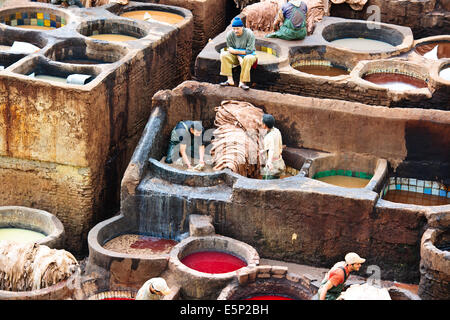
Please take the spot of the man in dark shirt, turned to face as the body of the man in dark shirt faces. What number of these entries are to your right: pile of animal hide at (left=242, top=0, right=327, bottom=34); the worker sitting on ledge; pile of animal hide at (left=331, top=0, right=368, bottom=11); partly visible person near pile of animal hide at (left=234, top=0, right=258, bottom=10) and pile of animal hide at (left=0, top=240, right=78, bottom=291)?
1

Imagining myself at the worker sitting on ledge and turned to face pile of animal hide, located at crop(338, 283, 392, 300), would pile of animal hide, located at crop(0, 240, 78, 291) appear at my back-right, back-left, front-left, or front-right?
front-right

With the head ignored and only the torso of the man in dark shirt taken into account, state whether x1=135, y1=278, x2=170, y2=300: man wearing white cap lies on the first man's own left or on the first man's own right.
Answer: on the first man's own right

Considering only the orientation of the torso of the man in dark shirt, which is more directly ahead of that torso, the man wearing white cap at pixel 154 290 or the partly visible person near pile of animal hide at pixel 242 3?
the man wearing white cap

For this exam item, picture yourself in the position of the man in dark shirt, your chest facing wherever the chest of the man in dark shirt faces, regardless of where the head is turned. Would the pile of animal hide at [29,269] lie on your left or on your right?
on your right
